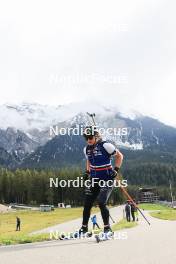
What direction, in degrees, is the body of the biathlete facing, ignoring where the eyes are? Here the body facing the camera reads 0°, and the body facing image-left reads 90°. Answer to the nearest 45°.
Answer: approximately 45°
